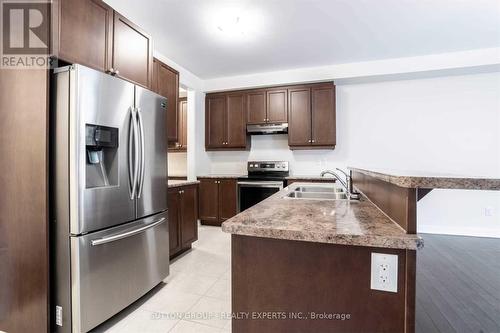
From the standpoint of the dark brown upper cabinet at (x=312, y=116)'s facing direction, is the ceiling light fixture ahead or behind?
ahead

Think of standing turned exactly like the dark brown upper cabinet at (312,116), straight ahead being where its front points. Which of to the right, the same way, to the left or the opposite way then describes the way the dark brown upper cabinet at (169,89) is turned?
to the left

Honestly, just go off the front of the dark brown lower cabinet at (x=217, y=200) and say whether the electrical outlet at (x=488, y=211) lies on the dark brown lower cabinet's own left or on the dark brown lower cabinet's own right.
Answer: on the dark brown lower cabinet's own left

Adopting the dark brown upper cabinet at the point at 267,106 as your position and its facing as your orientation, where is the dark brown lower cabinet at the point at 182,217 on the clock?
The dark brown lower cabinet is roughly at 1 o'clock from the dark brown upper cabinet.

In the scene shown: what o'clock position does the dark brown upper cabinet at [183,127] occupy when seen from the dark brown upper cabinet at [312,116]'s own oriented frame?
the dark brown upper cabinet at [183,127] is roughly at 3 o'clock from the dark brown upper cabinet at [312,116].

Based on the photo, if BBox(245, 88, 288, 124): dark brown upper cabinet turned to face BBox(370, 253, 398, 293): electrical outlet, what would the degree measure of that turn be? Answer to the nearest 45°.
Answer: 0° — it already faces it

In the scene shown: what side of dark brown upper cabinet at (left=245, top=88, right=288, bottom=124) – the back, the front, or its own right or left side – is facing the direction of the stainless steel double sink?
front

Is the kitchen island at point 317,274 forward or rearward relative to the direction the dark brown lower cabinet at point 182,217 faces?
forward

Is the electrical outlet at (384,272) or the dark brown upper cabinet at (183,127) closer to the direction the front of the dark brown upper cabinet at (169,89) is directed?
the electrical outlet

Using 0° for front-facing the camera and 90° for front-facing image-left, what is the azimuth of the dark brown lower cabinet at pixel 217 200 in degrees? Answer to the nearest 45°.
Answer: approximately 0°

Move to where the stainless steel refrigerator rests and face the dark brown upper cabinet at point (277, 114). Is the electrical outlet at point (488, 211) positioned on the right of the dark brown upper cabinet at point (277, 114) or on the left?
right
